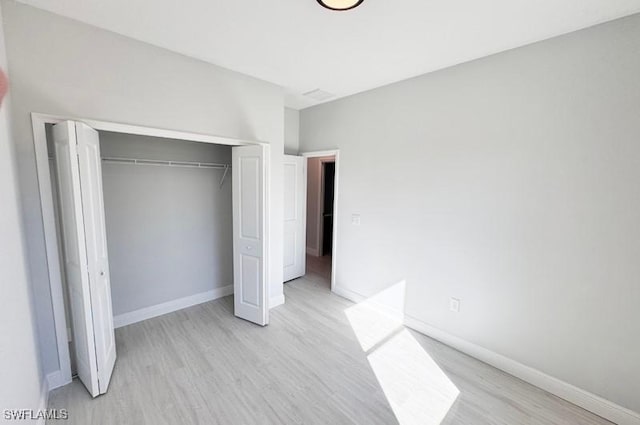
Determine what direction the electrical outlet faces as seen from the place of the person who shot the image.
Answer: facing the viewer and to the left of the viewer

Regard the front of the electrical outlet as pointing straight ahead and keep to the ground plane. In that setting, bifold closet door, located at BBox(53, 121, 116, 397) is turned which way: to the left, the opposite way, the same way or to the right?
the opposite way

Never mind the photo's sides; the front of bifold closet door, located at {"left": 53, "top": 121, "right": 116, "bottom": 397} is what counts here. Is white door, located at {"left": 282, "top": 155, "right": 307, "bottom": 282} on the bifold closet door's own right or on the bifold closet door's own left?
on the bifold closet door's own left

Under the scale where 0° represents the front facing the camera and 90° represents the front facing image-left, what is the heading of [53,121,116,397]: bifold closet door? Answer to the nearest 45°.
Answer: approximately 315°

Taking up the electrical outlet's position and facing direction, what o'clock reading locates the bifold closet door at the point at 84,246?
The bifold closet door is roughly at 12 o'clock from the electrical outlet.

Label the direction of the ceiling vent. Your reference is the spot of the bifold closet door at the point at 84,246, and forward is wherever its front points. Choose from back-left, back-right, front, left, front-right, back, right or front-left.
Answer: front-left

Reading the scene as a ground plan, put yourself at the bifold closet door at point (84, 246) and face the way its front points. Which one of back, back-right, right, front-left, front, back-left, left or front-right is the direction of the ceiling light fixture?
front

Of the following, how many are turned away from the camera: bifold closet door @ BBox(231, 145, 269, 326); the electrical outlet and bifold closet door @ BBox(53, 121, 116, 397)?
0
